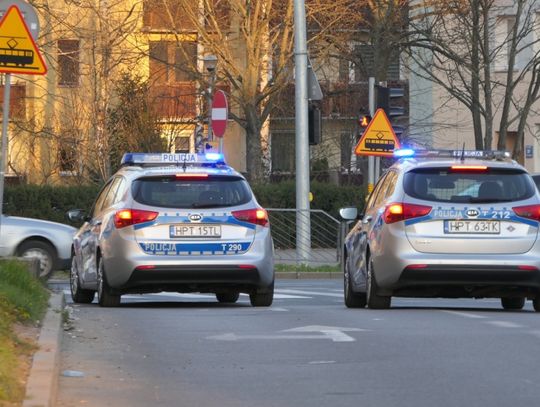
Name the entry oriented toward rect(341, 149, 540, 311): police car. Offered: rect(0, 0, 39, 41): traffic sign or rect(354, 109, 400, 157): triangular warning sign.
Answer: the triangular warning sign

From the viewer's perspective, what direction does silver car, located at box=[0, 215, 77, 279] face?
to the viewer's right

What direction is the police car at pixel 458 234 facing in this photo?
away from the camera

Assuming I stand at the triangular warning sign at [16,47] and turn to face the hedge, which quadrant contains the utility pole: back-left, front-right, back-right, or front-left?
front-right

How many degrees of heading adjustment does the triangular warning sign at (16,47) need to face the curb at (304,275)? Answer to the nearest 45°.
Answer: approximately 135° to its left

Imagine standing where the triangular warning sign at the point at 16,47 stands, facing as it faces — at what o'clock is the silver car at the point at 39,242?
The silver car is roughly at 6 o'clock from the triangular warning sign.

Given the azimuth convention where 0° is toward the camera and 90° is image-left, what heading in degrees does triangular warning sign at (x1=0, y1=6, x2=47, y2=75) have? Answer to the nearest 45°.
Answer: approximately 0°

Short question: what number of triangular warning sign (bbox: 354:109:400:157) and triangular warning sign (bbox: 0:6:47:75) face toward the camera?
2

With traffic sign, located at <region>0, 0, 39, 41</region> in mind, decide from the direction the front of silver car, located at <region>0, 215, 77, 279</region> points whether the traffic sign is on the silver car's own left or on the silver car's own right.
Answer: on the silver car's own right

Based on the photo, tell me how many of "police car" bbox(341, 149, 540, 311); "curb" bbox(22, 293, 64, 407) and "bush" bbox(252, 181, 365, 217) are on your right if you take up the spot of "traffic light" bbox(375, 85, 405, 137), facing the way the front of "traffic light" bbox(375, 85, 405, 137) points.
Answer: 2
